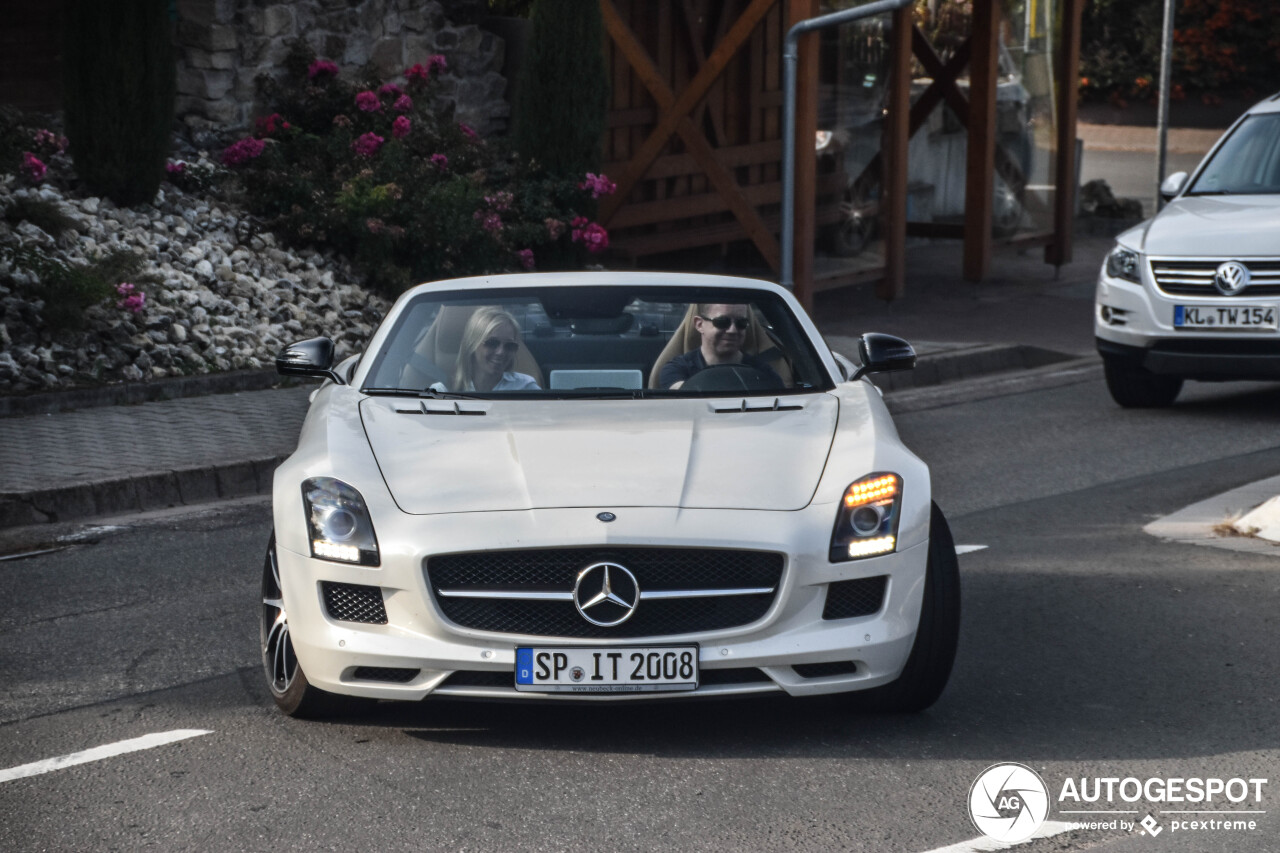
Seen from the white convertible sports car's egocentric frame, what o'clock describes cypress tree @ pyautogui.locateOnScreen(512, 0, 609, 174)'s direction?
The cypress tree is roughly at 6 o'clock from the white convertible sports car.

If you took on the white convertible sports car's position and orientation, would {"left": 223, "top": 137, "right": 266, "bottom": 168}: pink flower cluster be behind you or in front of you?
behind

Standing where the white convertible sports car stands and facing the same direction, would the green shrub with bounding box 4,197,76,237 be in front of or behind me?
behind

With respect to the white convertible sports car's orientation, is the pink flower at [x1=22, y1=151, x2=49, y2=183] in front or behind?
behind

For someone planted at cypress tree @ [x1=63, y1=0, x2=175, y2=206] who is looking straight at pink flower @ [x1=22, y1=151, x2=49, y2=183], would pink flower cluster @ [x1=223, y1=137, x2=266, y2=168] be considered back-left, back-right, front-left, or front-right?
back-right

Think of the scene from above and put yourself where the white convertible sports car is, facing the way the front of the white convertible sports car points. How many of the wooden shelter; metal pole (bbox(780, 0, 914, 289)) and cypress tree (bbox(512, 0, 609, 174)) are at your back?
3

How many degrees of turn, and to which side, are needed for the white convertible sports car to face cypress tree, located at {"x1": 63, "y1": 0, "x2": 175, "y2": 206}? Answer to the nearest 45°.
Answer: approximately 180°

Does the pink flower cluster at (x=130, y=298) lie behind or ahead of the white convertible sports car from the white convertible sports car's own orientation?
behind

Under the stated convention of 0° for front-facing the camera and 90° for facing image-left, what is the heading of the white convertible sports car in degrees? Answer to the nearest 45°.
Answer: approximately 0°

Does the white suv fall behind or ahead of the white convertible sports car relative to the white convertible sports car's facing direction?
behind

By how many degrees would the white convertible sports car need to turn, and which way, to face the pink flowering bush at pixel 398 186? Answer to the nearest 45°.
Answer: approximately 180°
